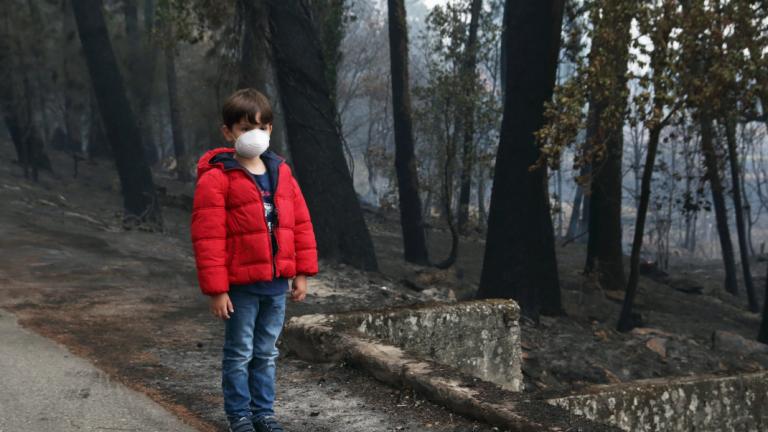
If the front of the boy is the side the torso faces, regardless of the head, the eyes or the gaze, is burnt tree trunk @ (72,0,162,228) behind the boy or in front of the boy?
behind

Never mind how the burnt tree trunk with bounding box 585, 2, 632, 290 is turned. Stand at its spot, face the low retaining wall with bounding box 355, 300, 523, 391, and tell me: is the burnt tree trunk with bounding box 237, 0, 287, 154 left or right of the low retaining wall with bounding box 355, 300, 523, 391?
right

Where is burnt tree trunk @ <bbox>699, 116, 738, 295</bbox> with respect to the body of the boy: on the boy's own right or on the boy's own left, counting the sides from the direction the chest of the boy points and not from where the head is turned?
on the boy's own left

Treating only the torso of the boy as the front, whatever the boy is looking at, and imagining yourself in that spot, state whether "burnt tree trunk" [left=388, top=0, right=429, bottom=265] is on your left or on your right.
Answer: on your left

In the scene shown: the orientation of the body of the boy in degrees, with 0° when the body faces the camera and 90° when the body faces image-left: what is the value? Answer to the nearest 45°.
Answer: approximately 315°
